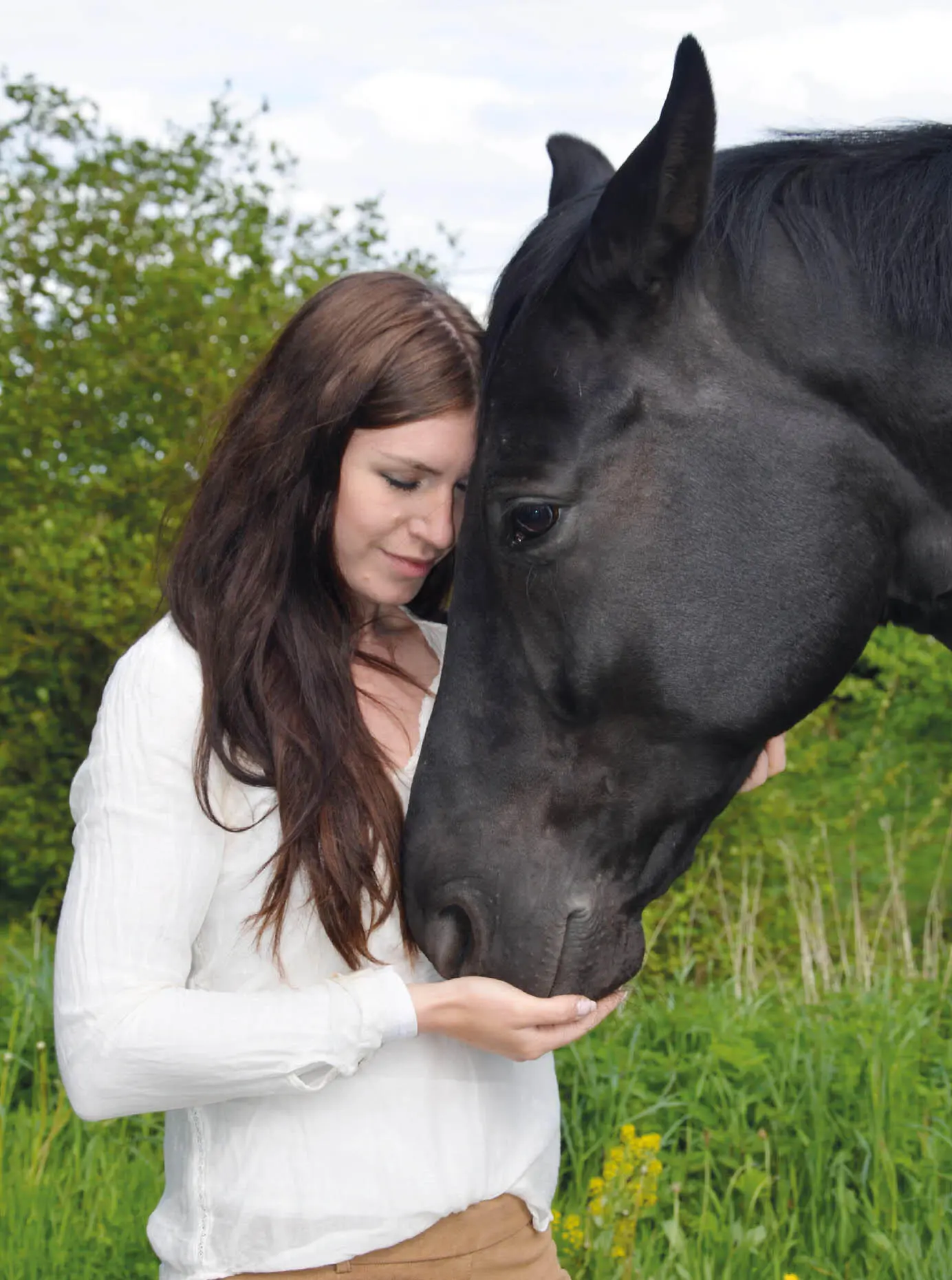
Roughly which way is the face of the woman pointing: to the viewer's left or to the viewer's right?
to the viewer's right

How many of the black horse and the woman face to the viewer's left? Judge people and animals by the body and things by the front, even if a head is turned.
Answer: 1

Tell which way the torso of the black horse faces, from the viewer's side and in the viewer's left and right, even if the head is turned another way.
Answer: facing to the left of the viewer

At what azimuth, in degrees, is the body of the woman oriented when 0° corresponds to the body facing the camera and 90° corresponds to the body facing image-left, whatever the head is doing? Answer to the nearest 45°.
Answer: approximately 315°
